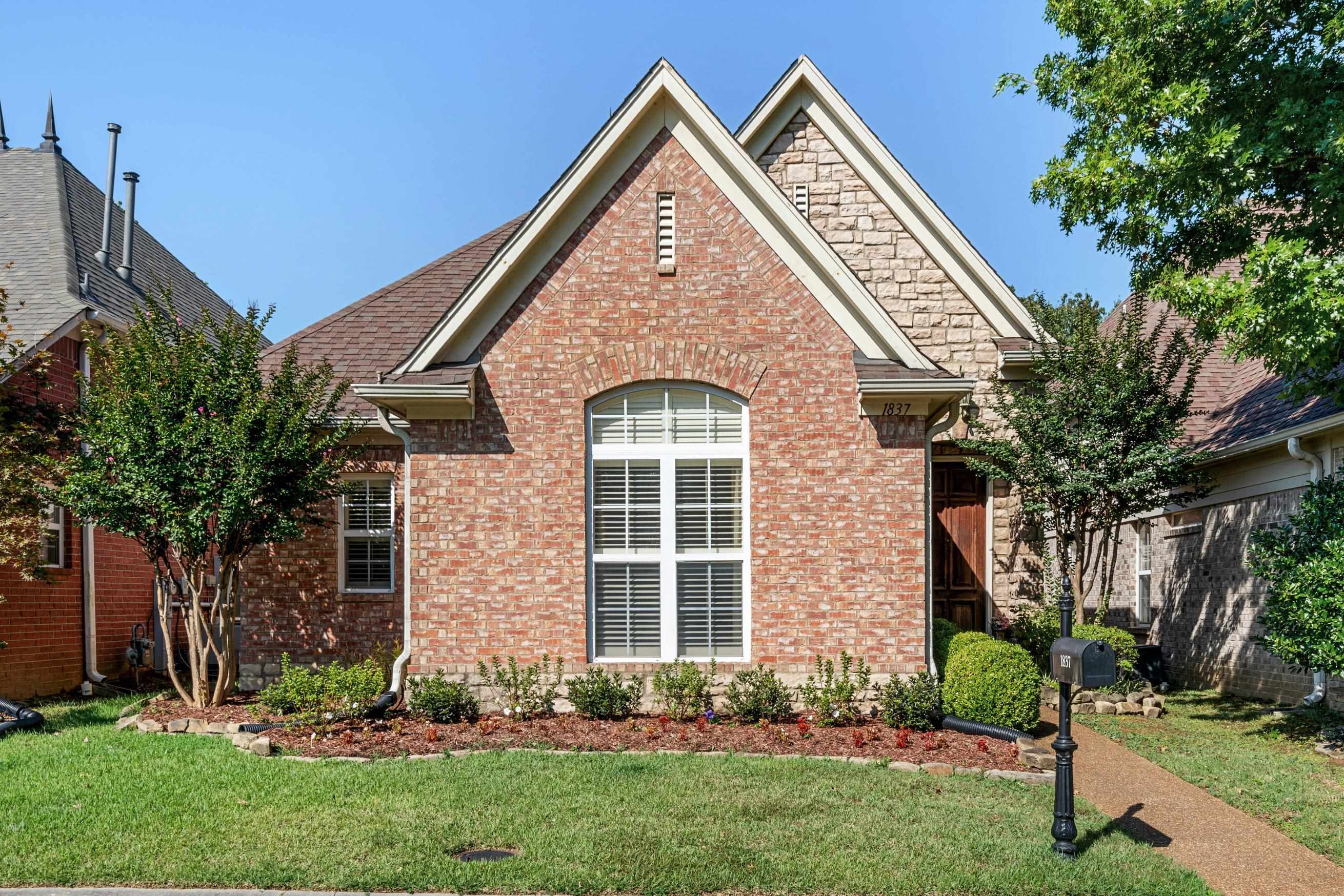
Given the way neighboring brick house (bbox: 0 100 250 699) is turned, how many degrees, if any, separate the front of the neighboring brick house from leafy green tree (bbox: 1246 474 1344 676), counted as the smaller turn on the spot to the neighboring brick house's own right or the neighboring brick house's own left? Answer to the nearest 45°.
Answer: approximately 45° to the neighboring brick house's own left

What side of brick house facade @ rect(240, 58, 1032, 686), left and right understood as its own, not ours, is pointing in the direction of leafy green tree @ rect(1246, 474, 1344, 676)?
left

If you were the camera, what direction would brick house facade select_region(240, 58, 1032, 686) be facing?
facing the viewer

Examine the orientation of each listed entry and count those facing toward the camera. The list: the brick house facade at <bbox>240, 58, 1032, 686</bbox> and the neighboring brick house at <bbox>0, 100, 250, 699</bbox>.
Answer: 2

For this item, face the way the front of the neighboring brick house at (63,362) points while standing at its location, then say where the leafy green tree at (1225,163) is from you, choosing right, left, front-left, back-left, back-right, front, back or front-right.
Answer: front-left

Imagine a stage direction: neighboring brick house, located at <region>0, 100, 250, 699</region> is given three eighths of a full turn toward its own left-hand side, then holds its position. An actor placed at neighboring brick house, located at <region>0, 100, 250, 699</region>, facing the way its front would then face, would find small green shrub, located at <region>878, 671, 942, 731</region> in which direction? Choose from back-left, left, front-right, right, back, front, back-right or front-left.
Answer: right

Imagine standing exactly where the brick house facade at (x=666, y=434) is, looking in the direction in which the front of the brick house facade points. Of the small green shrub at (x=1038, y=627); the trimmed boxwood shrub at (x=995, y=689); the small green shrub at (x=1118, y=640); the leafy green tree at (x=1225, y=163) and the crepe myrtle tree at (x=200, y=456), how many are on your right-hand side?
1

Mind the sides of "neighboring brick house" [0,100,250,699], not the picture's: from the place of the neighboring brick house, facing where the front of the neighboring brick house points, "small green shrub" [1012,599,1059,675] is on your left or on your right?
on your left

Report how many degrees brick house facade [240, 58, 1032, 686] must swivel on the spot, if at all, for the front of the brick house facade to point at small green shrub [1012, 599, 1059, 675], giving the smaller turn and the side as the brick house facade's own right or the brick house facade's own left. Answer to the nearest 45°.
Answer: approximately 135° to the brick house facade's own left

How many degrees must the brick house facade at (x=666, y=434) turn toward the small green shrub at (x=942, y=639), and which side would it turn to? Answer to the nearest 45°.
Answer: approximately 135° to its left

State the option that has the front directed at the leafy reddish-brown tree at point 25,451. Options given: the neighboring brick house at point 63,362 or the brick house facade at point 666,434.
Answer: the neighboring brick house

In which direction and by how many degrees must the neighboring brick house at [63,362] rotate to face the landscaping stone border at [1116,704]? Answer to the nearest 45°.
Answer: approximately 45° to its left
